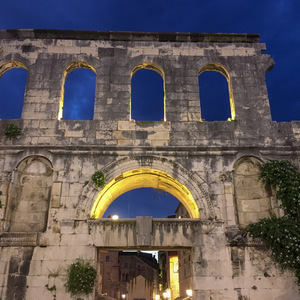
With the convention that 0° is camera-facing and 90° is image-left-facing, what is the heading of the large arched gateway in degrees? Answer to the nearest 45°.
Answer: approximately 0°
